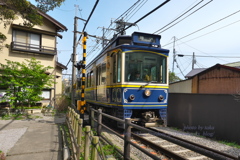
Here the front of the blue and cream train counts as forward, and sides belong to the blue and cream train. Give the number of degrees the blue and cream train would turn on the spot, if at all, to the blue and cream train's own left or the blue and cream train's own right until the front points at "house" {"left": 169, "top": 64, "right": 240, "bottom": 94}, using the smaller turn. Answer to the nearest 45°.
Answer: approximately 90° to the blue and cream train's own left

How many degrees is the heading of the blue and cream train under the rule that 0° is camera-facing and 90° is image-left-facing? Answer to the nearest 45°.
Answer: approximately 315°
